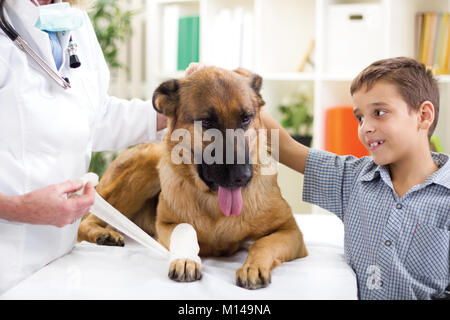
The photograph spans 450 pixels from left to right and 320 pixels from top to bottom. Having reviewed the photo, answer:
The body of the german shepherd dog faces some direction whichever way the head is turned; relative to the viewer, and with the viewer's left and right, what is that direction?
facing the viewer and to the right of the viewer

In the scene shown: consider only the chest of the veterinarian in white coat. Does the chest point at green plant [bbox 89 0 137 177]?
no

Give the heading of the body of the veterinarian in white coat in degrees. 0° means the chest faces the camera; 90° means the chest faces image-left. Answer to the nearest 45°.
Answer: approximately 315°

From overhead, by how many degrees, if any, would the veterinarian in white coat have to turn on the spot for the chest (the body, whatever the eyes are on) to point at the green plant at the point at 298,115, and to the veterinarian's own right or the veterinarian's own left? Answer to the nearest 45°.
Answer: approximately 90° to the veterinarian's own left

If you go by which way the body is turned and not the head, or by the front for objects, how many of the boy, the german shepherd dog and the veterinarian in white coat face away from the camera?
0

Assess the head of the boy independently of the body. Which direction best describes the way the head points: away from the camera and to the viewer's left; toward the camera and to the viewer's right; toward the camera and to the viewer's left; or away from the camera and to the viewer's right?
toward the camera and to the viewer's left

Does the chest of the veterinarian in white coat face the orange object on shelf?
no

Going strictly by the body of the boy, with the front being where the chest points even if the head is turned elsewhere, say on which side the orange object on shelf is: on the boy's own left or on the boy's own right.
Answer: on the boy's own right

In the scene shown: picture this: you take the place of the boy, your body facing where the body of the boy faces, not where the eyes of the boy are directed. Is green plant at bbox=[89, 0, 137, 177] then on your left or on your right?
on your right

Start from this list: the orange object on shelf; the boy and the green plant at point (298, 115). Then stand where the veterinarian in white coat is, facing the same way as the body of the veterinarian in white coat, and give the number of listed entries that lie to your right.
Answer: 0

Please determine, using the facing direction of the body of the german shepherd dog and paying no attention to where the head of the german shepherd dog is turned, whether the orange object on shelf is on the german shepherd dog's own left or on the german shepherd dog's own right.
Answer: on the german shepherd dog's own left

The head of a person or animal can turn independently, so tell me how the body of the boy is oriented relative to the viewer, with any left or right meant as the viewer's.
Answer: facing the viewer and to the left of the viewer

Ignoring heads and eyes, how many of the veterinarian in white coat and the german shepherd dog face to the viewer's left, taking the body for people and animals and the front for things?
0
